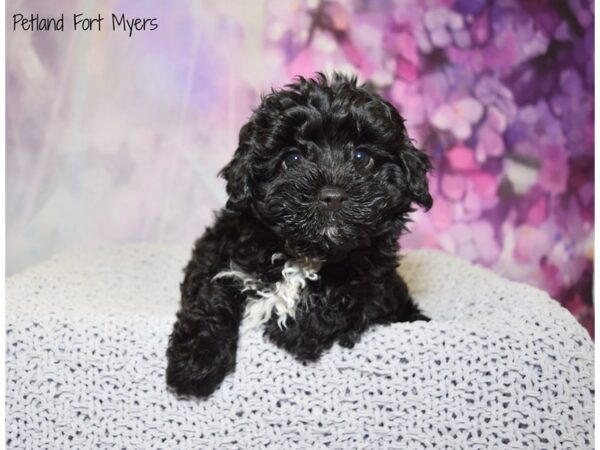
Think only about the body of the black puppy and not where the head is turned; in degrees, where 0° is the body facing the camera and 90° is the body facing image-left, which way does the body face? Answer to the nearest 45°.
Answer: approximately 0°
